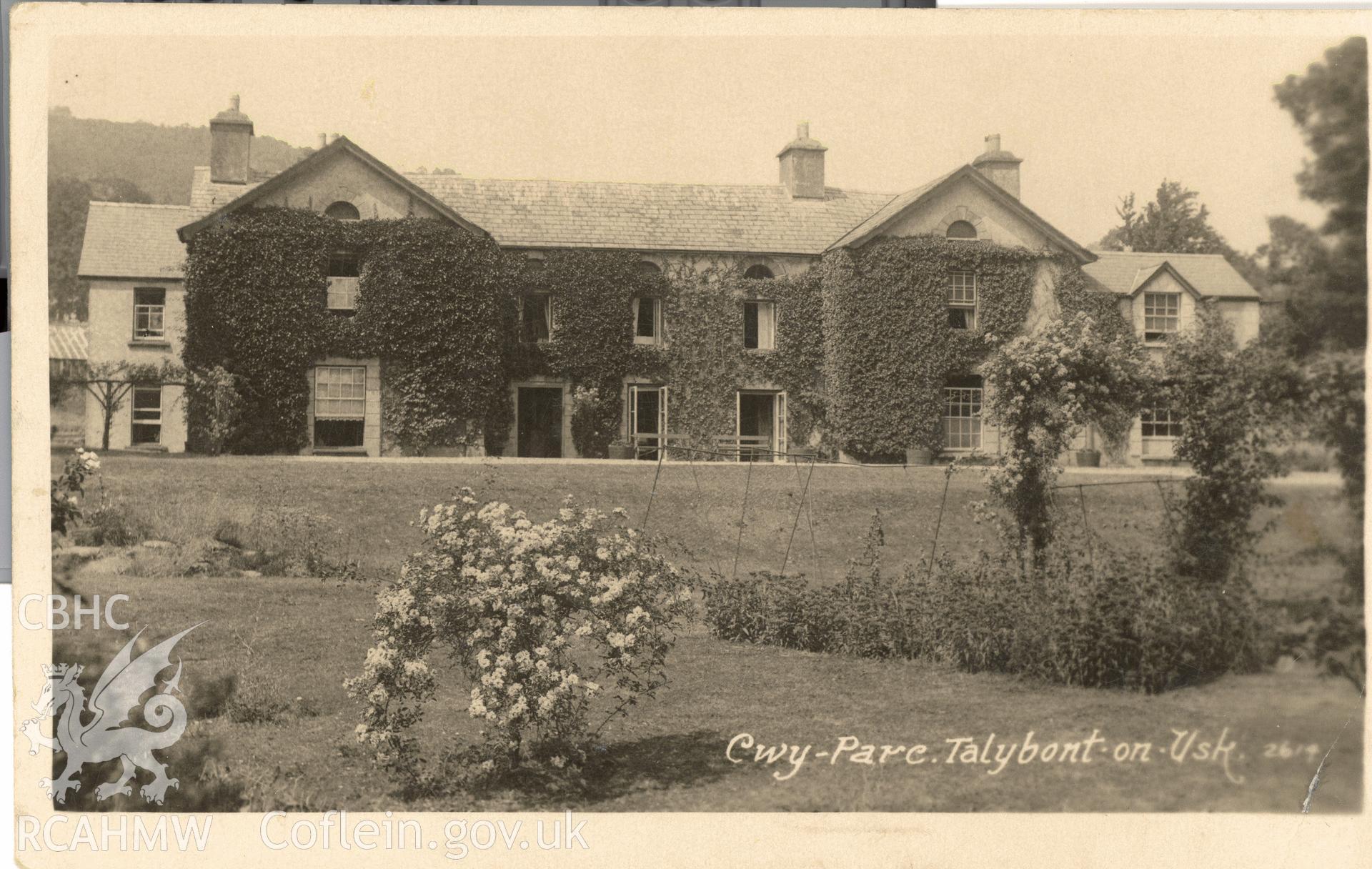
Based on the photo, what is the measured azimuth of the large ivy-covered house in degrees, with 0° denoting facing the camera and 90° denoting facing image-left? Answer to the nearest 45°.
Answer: approximately 0°
